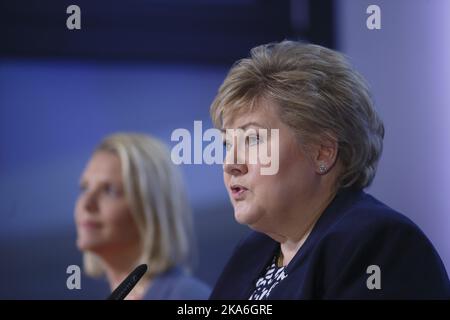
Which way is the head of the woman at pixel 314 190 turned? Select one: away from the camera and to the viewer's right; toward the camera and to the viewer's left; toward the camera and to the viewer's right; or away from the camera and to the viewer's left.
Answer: toward the camera and to the viewer's left

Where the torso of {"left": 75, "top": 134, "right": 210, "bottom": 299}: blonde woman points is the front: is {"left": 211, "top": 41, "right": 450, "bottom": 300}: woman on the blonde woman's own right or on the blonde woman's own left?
on the blonde woman's own left

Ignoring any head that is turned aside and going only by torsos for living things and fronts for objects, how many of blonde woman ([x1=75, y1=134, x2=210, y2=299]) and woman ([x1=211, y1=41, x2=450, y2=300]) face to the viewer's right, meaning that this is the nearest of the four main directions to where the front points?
0

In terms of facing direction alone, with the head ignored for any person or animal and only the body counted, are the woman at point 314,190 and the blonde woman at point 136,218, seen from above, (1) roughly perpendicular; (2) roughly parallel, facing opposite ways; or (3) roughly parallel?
roughly parallel

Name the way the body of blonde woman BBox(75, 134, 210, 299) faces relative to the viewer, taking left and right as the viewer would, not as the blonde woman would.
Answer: facing the viewer and to the left of the viewer
